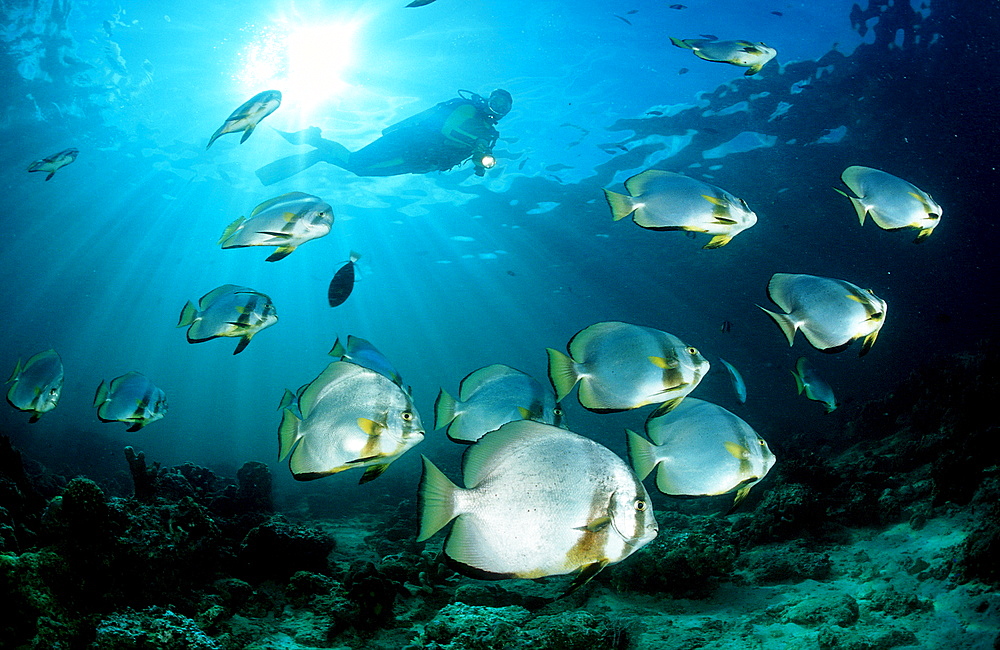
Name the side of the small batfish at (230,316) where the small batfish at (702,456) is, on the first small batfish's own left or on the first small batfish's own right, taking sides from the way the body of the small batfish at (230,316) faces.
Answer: on the first small batfish's own right

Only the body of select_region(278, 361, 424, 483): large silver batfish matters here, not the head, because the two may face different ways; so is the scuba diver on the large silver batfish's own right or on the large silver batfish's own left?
on the large silver batfish's own left

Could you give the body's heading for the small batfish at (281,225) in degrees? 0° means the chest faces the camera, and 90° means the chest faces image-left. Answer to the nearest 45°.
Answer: approximately 270°

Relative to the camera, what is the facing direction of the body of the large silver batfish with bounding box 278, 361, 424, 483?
to the viewer's right

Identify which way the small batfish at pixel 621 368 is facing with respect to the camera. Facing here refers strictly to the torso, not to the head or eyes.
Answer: to the viewer's right
